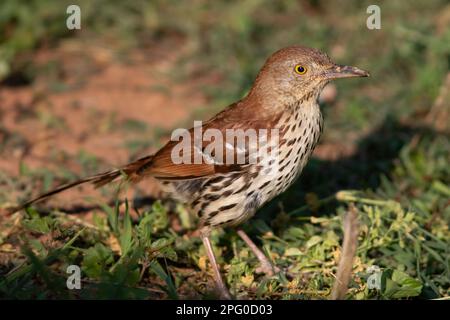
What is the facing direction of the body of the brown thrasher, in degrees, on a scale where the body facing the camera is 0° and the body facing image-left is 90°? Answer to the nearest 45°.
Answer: approximately 270°

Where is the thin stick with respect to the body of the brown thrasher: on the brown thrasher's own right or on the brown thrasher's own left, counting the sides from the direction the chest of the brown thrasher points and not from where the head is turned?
on the brown thrasher's own right
